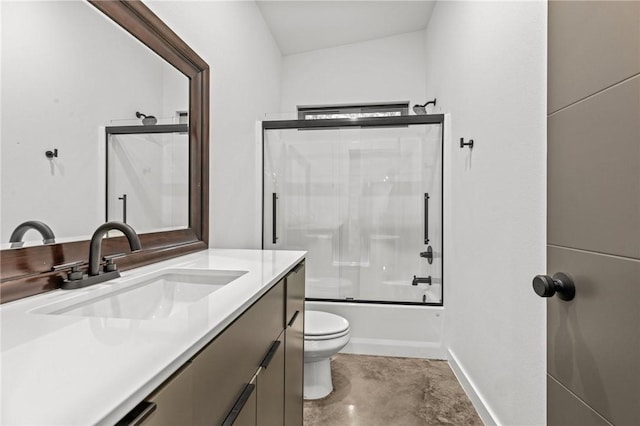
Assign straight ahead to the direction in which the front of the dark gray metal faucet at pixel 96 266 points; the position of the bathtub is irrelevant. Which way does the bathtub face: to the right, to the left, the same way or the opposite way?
to the right

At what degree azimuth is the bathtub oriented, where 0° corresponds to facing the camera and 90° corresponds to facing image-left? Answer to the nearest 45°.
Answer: approximately 0°

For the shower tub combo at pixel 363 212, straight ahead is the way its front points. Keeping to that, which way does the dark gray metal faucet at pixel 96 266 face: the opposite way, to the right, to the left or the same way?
to the left

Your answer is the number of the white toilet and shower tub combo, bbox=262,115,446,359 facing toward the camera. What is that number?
1

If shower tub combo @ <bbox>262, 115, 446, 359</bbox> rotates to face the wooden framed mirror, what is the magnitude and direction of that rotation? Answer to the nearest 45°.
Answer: approximately 45° to its right

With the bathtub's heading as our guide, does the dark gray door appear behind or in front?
in front

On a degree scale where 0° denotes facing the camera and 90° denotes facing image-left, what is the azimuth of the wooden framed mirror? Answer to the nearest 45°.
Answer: approximately 315°

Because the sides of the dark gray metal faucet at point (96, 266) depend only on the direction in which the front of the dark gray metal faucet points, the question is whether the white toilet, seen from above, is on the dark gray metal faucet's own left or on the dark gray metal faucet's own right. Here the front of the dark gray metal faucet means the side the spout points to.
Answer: on the dark gray metal faucet's own left

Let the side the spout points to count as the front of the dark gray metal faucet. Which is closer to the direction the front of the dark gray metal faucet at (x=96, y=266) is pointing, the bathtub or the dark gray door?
the dark gray door

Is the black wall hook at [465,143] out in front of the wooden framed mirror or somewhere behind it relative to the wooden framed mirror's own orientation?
in front

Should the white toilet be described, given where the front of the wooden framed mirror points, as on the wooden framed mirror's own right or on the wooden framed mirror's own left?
on the wooden framed mirror's own left
